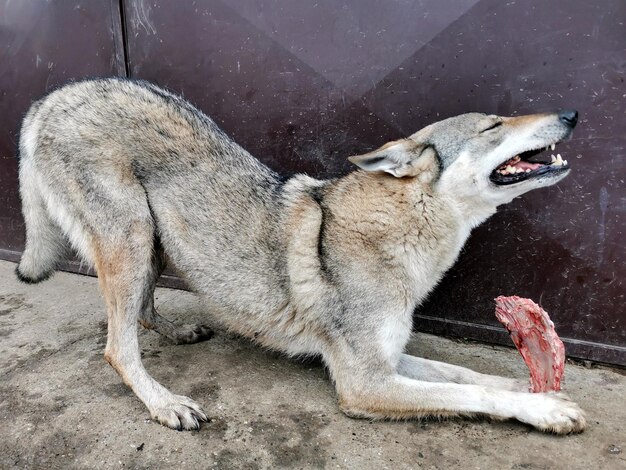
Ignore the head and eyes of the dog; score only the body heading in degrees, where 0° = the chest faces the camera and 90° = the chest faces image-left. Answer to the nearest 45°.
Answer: approximately 270°

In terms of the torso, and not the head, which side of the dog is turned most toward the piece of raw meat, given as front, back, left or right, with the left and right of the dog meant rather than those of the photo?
front
